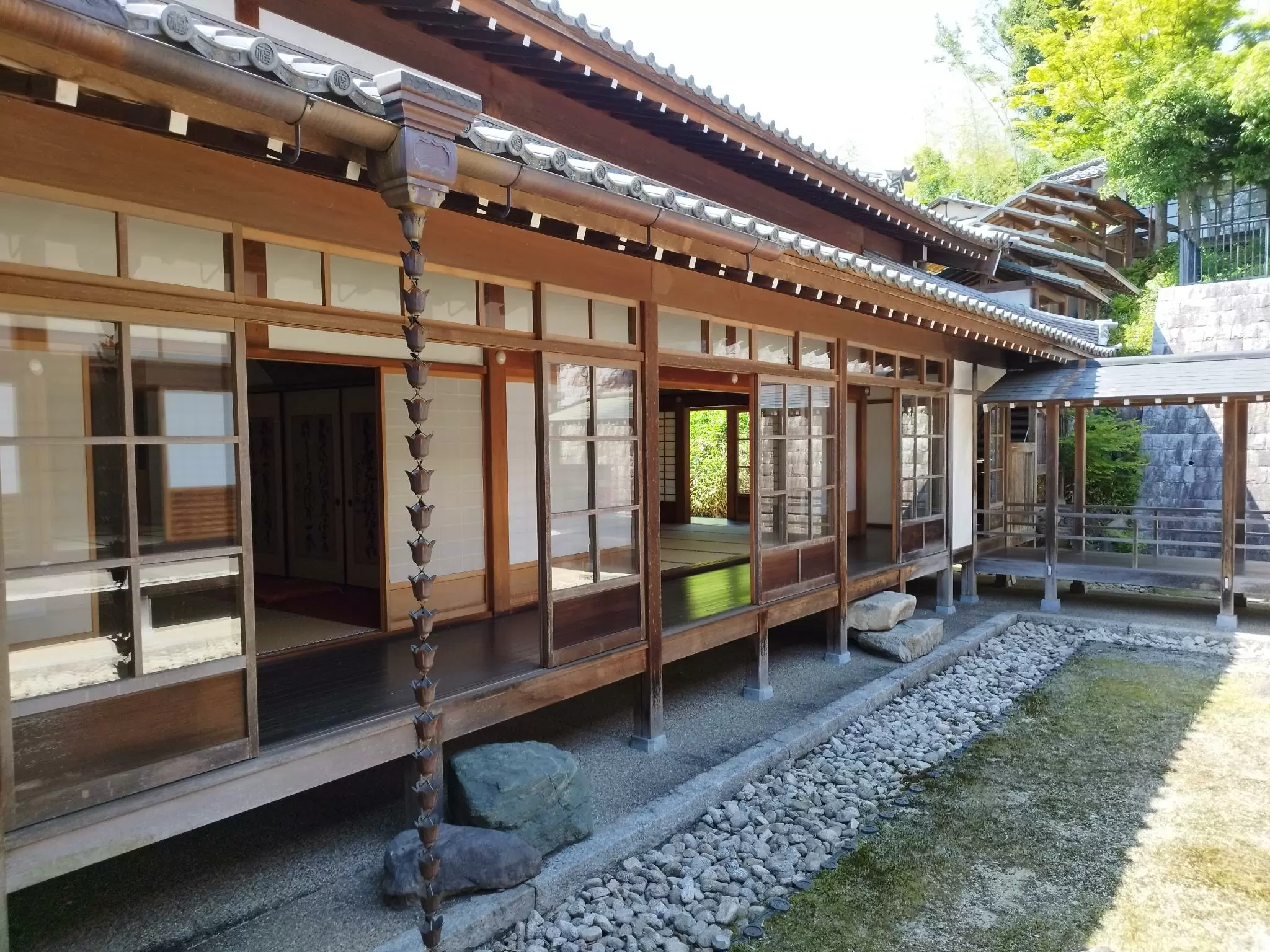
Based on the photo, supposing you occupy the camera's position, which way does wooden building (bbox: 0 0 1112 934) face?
facing the viewer and to the right of the viewer

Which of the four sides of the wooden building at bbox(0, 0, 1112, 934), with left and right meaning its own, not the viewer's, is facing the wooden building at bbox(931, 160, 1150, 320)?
left

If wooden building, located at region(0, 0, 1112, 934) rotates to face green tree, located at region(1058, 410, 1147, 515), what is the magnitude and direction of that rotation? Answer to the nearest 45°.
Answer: approximately 90° to its left

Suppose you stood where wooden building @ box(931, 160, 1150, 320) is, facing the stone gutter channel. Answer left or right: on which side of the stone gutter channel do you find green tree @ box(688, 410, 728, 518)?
right
